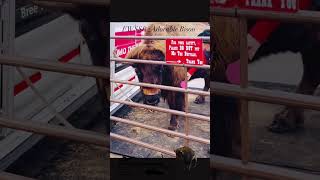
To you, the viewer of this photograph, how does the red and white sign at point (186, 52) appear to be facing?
facing the viewer
